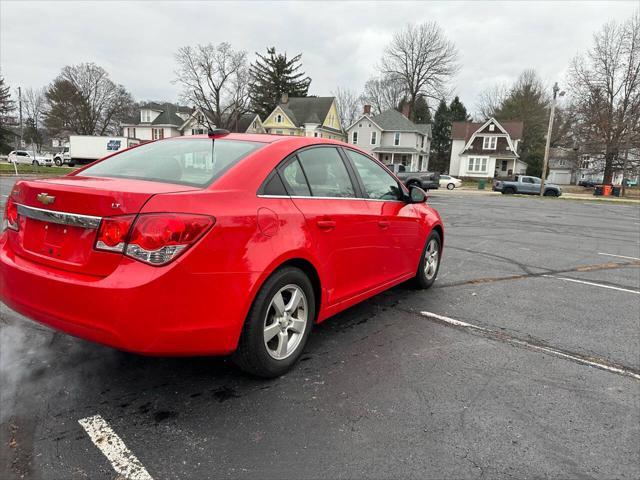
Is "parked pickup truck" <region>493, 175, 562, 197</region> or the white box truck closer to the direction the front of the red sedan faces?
the parked pickup truck

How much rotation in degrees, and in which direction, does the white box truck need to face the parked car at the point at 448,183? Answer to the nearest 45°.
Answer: approximately 135° to its left

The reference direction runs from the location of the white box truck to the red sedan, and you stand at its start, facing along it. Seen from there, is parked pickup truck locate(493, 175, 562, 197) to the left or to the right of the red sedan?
left

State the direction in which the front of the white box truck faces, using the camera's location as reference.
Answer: facing to the left of the viewer

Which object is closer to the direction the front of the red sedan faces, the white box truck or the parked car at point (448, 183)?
the parked car

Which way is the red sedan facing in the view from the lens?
facing away from the viewer and to the right of the viewer

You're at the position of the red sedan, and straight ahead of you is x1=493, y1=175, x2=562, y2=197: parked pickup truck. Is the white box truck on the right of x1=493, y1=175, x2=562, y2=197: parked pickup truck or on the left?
left
